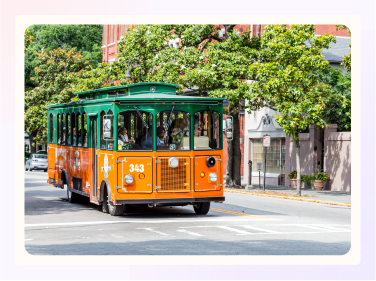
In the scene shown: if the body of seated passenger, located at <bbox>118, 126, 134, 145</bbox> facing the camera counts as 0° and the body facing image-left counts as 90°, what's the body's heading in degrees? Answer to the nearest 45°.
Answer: approximately 315°

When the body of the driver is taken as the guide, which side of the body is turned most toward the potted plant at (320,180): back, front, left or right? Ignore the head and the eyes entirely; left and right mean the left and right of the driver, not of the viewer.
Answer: left

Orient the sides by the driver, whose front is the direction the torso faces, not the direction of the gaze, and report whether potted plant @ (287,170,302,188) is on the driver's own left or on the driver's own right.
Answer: on the driver's own left

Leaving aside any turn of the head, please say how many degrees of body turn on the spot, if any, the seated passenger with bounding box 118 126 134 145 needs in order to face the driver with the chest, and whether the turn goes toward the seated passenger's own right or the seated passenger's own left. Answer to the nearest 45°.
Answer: approximately 45° to the seated passenger's own left

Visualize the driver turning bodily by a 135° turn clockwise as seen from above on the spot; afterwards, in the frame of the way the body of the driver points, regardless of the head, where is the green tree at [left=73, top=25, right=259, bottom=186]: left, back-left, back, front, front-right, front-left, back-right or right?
right

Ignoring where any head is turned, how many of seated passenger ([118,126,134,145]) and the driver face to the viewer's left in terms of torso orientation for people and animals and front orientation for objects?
0

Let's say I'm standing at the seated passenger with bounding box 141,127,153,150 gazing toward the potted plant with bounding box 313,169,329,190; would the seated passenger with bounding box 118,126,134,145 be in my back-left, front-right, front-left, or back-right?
back-left

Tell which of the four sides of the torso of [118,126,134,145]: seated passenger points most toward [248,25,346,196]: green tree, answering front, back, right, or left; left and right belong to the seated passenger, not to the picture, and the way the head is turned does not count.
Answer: left

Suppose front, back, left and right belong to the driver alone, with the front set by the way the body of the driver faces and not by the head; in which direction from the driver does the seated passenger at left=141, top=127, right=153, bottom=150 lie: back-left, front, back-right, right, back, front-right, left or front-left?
back-right

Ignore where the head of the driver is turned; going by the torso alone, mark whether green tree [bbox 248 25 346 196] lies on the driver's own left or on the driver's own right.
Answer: on the driver's own left

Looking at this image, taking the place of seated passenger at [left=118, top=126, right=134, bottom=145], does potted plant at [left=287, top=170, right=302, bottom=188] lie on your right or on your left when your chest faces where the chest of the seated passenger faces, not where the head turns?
on your left

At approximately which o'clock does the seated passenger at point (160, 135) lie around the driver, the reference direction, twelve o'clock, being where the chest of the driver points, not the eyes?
The seated passenger is roughly at 4 o'clock from the driver.

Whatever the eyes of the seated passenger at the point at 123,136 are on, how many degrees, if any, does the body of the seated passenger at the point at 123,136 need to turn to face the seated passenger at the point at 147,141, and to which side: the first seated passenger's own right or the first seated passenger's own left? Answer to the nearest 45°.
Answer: approximately 45° to the first seated passenger's own left

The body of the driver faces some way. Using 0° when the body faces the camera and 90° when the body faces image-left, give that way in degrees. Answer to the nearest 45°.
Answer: approximately 315°
